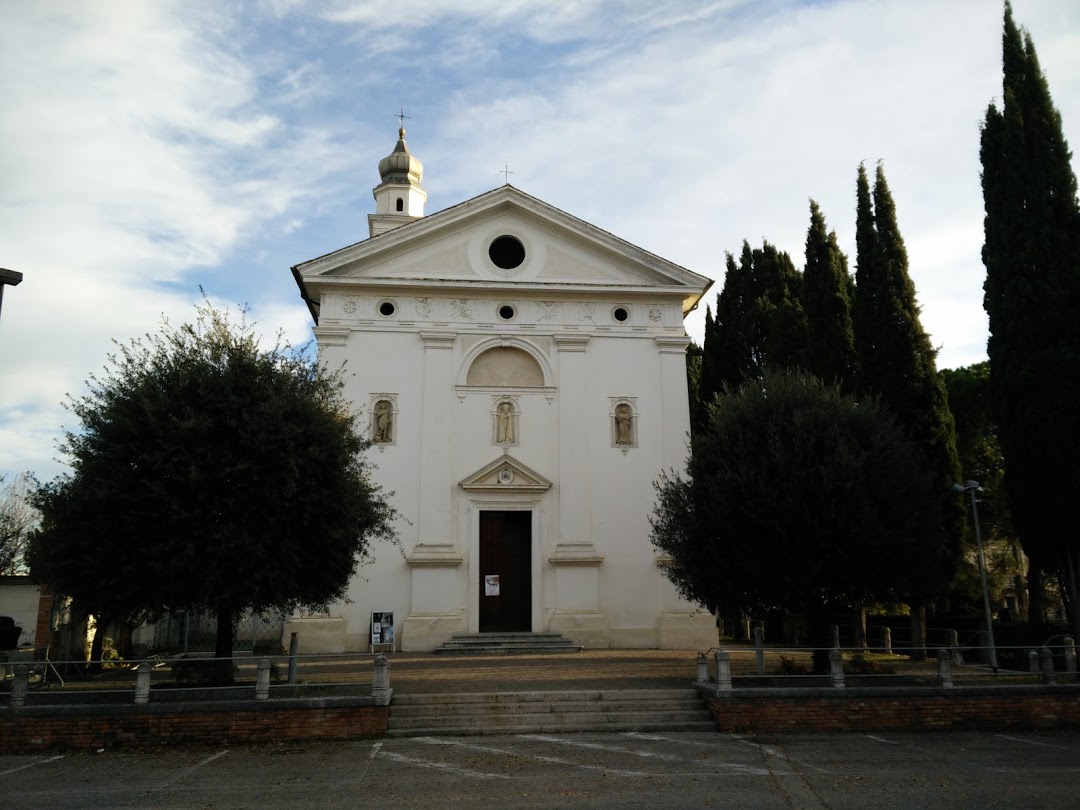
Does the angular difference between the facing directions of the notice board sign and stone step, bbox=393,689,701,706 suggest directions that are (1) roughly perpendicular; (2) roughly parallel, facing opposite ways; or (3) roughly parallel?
roughly parallel

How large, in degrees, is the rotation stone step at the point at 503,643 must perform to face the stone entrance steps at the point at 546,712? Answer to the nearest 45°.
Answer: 0° — it already faces it

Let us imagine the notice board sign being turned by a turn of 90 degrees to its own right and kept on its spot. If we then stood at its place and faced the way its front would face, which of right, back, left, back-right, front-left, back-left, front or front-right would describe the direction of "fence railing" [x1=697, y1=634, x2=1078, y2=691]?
back-left

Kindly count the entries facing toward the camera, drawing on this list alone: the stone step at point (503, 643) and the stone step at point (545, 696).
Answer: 2

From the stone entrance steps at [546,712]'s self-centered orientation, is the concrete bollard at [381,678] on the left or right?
on its right

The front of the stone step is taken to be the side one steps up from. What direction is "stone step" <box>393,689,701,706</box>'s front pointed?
toward the camera

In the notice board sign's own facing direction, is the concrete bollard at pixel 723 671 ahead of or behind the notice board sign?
ahead

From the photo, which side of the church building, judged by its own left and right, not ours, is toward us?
front

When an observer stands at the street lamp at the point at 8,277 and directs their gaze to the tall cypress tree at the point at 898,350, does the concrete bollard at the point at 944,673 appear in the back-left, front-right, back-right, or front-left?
front-right

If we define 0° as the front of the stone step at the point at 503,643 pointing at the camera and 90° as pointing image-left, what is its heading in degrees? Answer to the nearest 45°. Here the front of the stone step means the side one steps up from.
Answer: approximately 0°
